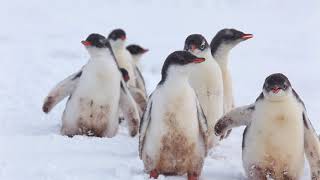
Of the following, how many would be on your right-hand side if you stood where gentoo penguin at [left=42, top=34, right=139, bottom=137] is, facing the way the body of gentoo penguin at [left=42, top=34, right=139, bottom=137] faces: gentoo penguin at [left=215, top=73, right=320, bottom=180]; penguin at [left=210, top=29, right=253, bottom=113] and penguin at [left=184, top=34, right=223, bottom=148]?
0

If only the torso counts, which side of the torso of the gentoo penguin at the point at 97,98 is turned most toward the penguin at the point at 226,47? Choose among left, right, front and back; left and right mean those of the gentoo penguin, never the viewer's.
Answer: left

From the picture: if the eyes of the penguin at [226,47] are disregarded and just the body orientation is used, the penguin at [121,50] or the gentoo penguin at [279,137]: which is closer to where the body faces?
the gentoo penguin

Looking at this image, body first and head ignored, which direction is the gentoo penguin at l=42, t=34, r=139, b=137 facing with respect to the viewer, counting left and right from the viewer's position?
facing the viewer

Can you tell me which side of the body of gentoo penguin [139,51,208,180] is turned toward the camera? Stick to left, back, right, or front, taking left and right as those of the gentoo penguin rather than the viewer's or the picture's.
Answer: front

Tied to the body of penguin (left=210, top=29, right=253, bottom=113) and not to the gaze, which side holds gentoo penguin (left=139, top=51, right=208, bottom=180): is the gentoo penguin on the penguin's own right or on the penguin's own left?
on the penguin's own right

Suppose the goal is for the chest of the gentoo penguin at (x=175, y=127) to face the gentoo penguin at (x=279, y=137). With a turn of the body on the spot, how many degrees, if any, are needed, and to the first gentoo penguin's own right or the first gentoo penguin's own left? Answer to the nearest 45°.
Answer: approximately 90° to the first gentoo penguin's own left

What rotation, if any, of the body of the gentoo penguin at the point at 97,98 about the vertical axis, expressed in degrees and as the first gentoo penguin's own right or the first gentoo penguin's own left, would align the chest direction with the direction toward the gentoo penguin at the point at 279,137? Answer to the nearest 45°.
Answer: approximately 45° to the first gentoo penguin's own left

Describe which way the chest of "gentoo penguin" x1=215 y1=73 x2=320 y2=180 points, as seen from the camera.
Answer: toward the camera
